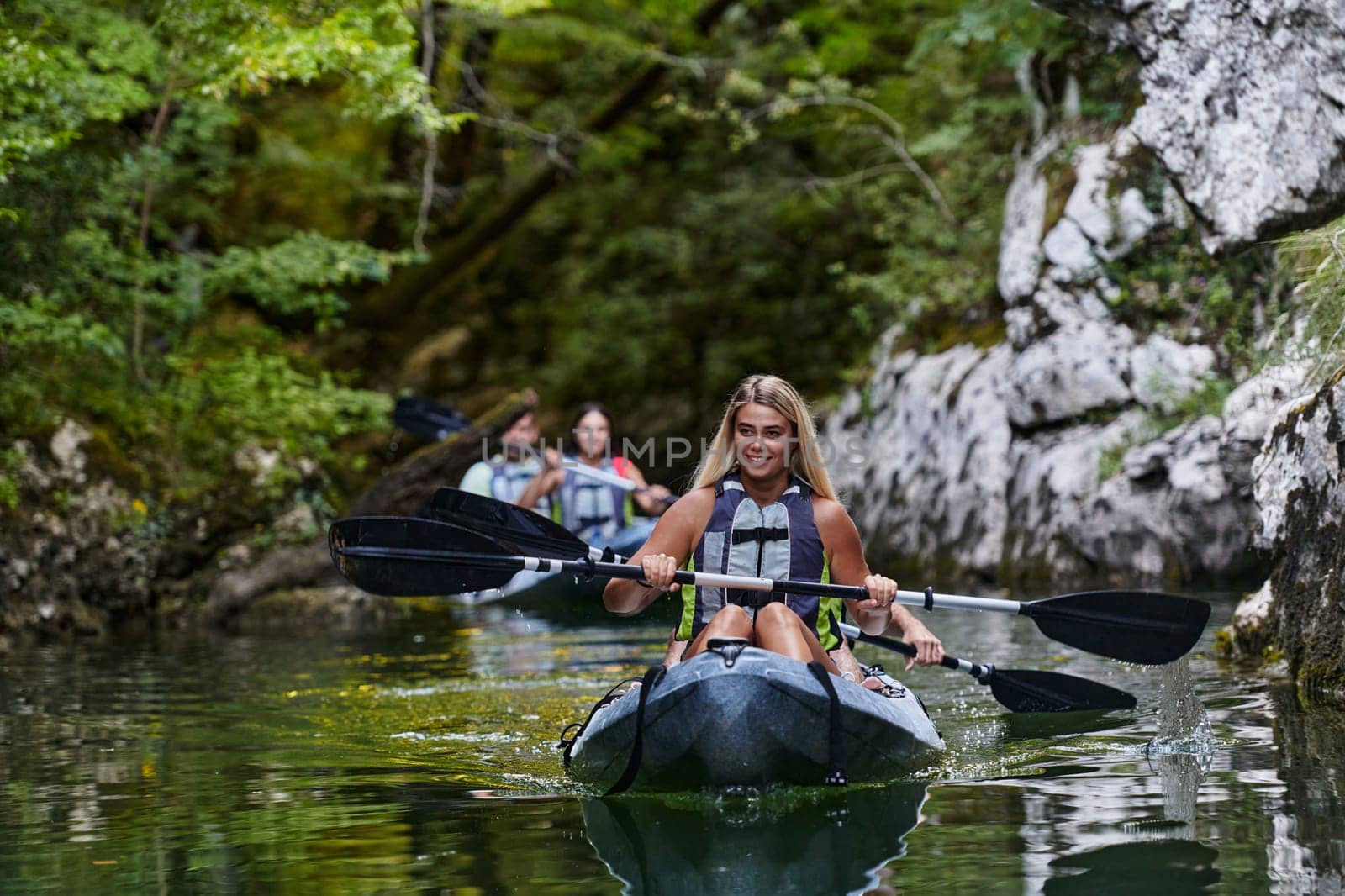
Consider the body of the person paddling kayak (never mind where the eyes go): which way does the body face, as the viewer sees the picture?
toward the camera

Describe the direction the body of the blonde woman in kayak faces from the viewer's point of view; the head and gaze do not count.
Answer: toward the camera

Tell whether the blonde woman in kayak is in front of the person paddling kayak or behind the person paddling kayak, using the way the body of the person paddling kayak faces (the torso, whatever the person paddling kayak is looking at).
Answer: in front

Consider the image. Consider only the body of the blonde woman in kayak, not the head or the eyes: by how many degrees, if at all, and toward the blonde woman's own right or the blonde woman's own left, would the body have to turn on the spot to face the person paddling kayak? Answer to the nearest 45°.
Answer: approximately 180°

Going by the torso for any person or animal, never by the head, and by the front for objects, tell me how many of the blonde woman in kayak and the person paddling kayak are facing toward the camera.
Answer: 2

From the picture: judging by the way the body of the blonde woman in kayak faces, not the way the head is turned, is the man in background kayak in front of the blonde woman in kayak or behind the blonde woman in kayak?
behind

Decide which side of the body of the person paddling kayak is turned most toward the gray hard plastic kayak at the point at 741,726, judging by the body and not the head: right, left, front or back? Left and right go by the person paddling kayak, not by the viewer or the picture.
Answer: front

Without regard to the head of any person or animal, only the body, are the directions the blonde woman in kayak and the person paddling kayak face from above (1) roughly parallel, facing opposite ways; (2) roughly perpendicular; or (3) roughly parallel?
roughly parallel
